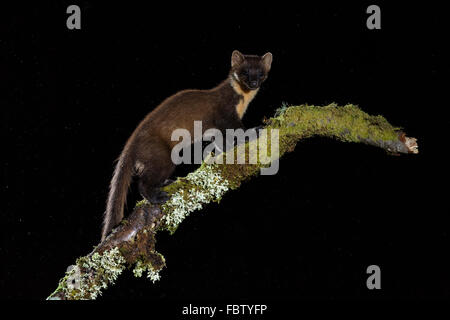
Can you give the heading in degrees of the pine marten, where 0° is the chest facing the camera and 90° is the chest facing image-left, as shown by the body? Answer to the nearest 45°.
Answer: approximately 270°
